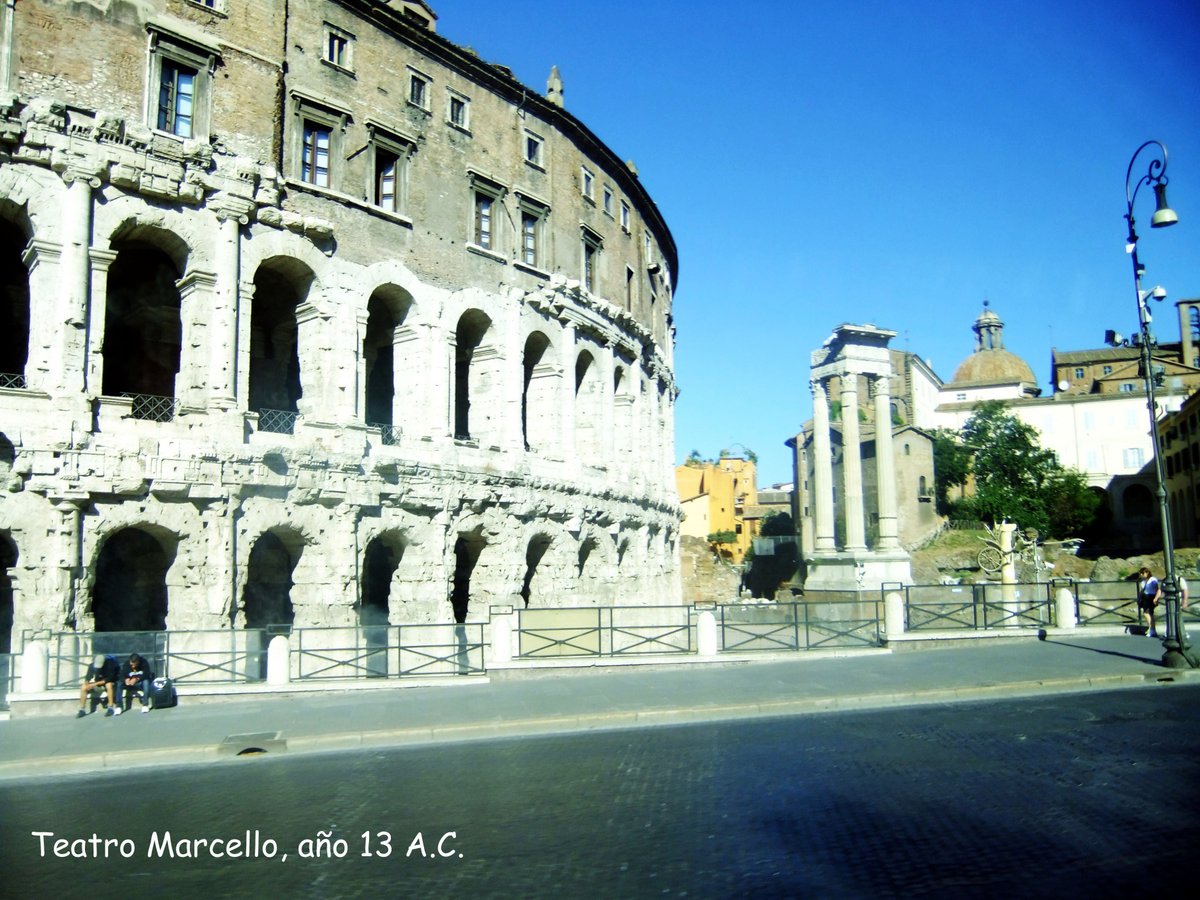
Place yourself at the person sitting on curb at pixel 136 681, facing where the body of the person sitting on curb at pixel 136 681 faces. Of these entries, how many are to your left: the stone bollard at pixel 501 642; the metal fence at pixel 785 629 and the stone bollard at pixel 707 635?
3

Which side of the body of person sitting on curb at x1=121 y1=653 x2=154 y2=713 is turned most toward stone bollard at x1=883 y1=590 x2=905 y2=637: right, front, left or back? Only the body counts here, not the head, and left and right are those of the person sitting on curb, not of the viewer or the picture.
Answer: left

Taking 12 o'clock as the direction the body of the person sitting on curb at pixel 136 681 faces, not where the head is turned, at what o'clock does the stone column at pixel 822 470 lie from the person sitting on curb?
The stone column is roughly at 8 o'clock from the person sitting on curb.

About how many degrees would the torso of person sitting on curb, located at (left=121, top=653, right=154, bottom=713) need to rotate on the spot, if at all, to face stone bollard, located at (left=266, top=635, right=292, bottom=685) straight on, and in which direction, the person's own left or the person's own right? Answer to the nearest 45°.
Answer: approximately 90° to the person's own left

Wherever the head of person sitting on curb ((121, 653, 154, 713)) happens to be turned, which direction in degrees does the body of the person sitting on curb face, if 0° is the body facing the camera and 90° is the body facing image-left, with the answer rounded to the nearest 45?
approximately 0°

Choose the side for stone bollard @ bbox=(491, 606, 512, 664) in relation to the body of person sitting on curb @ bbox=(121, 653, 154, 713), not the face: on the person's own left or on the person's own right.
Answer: on the person's own left

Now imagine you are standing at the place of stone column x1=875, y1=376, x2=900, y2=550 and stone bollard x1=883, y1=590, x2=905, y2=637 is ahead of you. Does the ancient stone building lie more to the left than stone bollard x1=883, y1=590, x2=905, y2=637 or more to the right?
right

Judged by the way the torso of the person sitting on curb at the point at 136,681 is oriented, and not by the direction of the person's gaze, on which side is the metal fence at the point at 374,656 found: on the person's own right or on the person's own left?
on the person's own left

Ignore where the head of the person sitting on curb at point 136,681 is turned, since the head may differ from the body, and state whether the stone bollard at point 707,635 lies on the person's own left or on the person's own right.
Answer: on the person's own left
